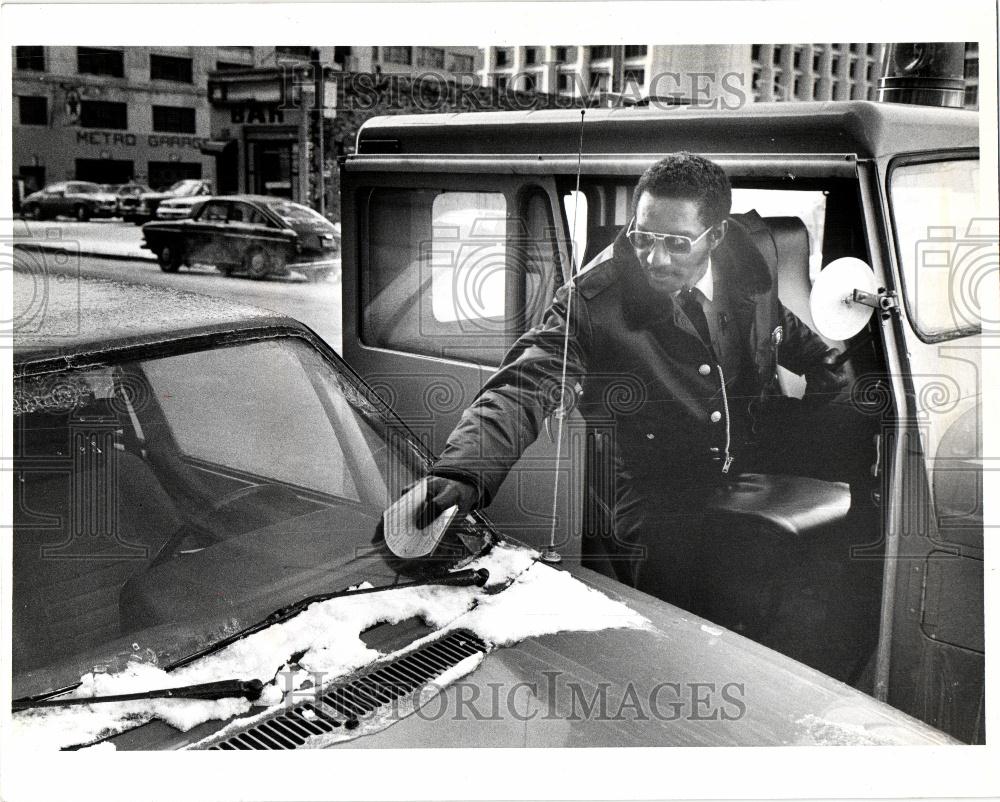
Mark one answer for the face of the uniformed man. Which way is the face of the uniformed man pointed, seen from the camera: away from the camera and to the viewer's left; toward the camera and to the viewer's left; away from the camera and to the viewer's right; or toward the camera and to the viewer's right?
toward the camera and to the viewer's left

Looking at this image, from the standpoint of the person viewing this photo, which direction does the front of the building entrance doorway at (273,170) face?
facing the viewer

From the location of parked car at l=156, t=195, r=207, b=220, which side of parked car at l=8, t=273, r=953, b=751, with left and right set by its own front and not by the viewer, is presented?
back

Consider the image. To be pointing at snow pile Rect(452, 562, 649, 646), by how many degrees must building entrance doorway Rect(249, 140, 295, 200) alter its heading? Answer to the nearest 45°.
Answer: approximately 45° to its left

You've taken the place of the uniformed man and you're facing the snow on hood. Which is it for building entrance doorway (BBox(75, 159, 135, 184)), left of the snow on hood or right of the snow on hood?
right

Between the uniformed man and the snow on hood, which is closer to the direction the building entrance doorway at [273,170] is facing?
the snow on hood

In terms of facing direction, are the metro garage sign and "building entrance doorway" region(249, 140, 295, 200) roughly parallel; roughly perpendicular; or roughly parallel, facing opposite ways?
roughly parallel

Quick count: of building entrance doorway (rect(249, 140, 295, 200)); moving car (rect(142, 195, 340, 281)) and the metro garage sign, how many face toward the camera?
2

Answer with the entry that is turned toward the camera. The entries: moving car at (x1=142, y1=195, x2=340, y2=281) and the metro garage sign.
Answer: the metro garage sign

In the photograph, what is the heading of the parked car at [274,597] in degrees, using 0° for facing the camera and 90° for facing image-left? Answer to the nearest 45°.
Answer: approximately 315°
